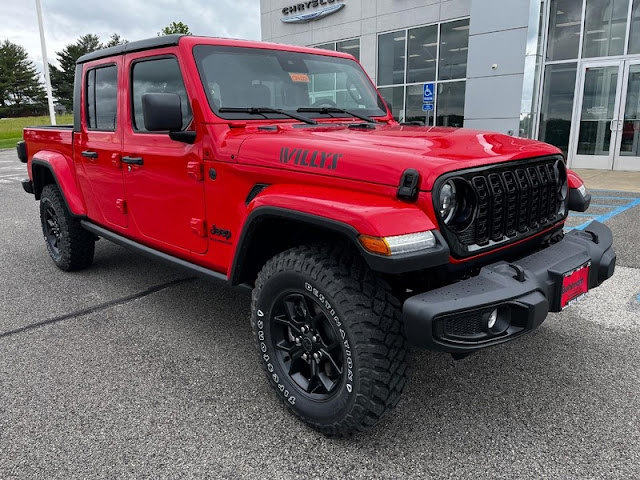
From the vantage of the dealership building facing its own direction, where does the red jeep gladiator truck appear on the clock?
The red jeep gladiator truck is roughly at 11 o'clock from the dealership building.

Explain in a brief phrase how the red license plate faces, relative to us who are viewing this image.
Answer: facing the viewer and to the right of the viewer

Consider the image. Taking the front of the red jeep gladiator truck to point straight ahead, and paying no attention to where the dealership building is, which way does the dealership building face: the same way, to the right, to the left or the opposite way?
to the right

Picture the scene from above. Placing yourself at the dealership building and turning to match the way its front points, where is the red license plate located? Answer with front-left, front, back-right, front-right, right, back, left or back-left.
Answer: front-left

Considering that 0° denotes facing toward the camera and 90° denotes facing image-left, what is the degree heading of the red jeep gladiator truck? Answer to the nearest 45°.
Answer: approximately 315°

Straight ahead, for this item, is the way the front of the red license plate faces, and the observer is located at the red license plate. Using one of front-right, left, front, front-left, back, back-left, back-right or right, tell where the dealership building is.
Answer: back-left

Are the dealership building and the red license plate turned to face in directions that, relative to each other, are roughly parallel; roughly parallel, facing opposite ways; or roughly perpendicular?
roughly perpendicular

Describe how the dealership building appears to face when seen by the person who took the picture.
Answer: facing the viewer and to the left of the viewer

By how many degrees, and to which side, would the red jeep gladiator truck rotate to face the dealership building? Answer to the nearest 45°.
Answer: approximately 90° to its left
